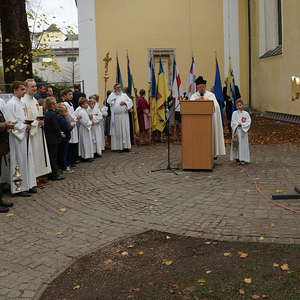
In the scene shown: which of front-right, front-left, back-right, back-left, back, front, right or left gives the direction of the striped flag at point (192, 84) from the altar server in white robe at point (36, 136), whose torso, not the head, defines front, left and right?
left

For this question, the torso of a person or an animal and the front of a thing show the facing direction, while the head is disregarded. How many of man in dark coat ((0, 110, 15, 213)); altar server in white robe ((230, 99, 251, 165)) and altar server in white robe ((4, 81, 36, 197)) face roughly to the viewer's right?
2

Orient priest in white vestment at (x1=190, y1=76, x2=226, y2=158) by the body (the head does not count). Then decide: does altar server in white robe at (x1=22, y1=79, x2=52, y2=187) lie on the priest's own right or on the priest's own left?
on the priest's own right

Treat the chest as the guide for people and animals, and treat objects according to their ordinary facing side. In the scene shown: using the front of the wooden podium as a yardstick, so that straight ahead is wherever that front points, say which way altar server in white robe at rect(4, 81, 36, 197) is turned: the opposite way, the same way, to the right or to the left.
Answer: to the left

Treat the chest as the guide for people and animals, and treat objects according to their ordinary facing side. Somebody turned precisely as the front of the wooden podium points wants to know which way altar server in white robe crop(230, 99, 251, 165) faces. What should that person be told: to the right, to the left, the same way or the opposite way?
the same way

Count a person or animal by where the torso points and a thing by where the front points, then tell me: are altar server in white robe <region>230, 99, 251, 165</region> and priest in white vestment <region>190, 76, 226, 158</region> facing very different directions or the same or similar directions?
same or similar directions

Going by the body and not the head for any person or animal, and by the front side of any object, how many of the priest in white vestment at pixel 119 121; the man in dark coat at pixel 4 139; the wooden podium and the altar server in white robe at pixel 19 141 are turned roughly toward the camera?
2

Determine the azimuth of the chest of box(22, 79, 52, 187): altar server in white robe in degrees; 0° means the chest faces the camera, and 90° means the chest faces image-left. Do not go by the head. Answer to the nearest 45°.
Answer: approximately 315°

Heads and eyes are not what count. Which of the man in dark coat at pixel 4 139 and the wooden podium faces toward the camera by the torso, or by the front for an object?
the wooden podium

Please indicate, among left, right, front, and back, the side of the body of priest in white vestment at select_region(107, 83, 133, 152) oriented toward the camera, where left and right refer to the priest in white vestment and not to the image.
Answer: front

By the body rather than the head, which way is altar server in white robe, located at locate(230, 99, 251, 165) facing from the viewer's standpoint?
toward the camera

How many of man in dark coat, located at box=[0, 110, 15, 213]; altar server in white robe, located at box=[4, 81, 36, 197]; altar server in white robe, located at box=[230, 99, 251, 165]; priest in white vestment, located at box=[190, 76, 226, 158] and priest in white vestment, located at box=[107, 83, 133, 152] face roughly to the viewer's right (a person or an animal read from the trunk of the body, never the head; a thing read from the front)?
2

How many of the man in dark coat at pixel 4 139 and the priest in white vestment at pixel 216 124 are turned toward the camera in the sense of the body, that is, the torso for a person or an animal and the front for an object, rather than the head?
1

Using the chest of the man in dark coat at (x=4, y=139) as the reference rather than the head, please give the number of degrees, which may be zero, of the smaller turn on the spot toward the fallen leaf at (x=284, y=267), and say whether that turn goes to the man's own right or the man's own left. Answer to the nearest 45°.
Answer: approximately 45° to the man's own right

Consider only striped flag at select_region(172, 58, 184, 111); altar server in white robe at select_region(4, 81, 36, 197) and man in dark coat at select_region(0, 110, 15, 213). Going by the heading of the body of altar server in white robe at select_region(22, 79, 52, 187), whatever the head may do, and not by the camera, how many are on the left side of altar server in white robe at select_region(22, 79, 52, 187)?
1

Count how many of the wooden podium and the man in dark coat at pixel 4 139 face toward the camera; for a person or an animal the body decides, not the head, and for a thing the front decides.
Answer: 1

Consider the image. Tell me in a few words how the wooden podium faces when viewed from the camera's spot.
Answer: facing the viewer

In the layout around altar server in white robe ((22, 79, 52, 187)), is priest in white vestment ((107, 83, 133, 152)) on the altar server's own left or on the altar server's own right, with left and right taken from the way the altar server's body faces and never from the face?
on the altar server's own left

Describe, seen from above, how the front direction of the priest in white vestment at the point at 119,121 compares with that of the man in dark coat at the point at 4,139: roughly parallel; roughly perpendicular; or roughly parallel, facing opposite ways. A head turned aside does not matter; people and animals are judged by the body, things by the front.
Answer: roughly perpendicular
